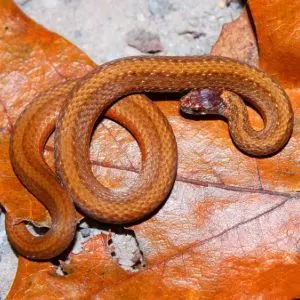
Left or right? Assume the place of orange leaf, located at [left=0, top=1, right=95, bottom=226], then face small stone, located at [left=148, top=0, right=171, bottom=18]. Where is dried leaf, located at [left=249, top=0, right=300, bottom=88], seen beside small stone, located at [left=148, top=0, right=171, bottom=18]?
right
